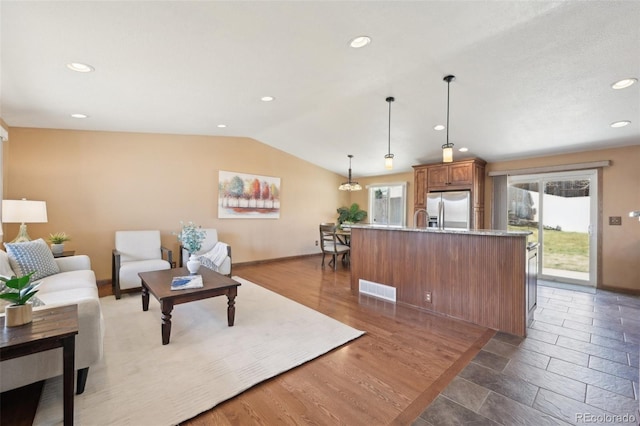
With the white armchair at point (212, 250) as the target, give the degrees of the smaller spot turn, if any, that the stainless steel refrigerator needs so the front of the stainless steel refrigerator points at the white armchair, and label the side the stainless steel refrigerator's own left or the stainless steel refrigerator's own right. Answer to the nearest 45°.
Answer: approximately 45° to the stainless steel refrigerator's own right

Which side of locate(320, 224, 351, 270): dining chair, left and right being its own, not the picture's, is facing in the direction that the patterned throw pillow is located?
back

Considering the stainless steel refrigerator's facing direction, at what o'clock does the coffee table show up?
The coffee table is roughly at 1 o'clock from the stainless steel refrigerator.

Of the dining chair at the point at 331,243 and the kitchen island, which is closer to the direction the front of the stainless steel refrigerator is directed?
the kitchen island

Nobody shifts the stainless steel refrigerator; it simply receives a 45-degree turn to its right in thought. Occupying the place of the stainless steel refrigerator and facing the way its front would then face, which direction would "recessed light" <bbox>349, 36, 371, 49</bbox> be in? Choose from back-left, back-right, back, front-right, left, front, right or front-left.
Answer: front-left

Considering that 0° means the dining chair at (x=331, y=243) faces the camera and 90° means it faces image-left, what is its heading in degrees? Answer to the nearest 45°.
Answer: approximately 225°

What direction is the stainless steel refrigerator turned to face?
toward the camera

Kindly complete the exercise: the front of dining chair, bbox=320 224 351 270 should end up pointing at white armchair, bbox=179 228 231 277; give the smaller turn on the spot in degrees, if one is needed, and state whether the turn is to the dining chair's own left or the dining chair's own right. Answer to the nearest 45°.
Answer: approximately 180°

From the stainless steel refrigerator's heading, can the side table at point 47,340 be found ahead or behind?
ahead

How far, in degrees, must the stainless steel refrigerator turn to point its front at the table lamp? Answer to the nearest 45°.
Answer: approximately 45° to its right

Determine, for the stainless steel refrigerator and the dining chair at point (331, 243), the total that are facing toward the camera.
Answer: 1

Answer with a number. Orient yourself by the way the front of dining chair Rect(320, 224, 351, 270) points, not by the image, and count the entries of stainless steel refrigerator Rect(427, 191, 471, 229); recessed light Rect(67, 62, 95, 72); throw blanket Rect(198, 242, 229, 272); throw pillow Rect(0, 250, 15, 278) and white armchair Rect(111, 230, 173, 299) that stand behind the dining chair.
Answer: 4

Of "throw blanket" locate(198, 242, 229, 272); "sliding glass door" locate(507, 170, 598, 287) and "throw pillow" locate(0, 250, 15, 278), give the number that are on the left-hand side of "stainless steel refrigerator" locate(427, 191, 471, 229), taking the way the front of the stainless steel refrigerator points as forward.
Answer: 1

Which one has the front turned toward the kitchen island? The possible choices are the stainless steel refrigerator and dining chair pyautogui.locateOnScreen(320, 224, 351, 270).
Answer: the stainless steel refrigerator

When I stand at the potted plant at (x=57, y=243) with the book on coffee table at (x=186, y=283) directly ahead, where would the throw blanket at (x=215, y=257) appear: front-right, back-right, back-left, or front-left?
front-left

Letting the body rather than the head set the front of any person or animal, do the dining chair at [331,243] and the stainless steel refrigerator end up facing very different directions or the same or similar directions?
very different directions

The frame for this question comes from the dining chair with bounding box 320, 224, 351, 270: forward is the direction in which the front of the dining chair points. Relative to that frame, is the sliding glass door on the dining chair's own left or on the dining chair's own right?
on the dining chair's own right

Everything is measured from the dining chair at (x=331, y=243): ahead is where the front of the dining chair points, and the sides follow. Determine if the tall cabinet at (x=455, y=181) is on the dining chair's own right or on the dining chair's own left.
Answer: on the dining chair's own right
